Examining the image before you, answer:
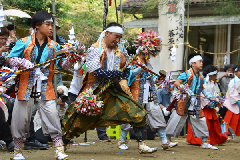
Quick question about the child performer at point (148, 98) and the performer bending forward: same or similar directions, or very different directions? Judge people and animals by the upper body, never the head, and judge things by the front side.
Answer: same or similar directions

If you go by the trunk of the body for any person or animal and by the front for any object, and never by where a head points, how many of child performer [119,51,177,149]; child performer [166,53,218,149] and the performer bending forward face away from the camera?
0

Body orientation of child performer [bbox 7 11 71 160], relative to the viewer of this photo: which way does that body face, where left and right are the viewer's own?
facing the viewer and to the right of the viewer

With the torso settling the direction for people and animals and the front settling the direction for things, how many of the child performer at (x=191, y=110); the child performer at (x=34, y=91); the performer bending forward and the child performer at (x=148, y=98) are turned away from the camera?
0

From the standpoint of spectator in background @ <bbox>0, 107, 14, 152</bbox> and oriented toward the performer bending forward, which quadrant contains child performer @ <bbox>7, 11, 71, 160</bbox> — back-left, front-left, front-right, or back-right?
front-right

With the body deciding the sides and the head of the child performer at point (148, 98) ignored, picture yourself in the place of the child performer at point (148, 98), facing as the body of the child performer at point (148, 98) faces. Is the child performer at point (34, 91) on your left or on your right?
on your right

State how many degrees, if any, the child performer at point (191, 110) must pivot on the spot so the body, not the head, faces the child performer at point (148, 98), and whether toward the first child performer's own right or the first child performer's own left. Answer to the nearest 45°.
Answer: approximately 90° to the first child performer's own right

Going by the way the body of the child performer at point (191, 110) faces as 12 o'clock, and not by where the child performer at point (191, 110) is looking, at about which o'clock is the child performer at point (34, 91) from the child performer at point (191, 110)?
the child performer at point (34, 91) is roughly at 3 o'clock from the child performer at point (191, 110).
